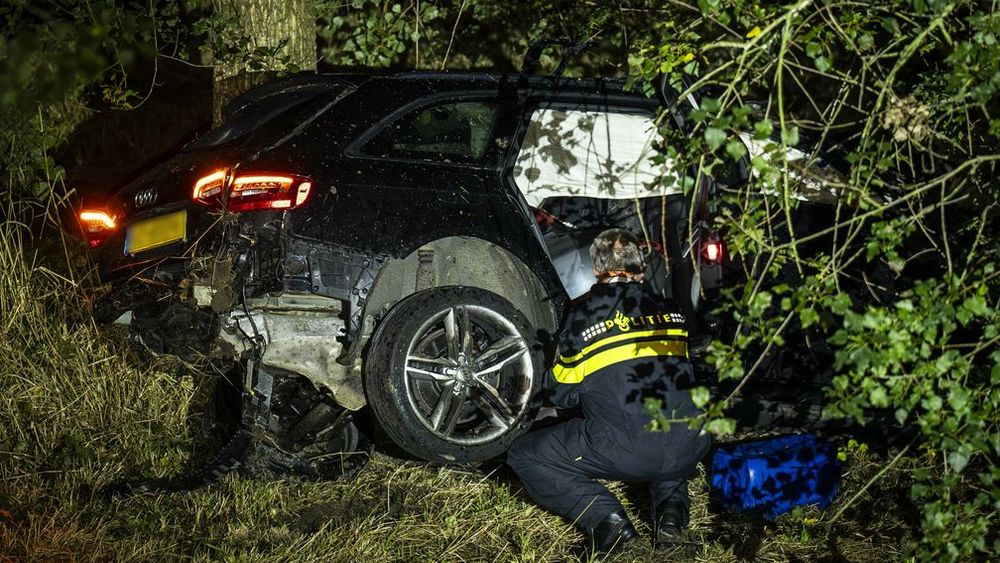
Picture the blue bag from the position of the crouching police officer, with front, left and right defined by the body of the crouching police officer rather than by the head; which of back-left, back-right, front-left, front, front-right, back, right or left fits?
front-right

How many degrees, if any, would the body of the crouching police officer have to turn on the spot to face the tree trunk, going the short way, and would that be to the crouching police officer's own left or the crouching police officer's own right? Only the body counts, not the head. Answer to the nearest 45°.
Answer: approximately 45° to the crouching police officer's own left

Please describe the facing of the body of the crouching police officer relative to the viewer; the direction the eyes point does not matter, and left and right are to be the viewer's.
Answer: facing away from the viewer

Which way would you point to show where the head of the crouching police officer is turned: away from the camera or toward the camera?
away from the camera
